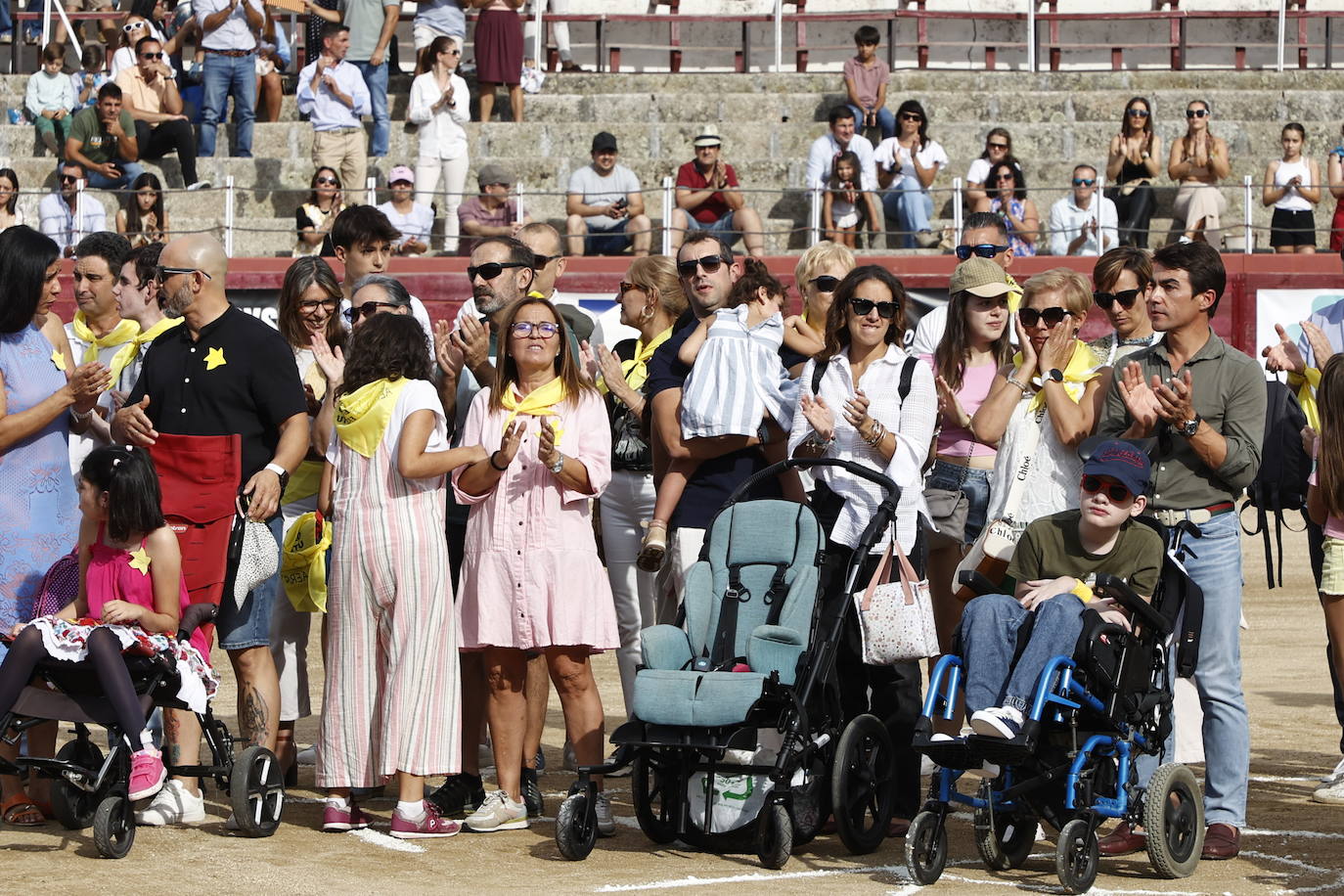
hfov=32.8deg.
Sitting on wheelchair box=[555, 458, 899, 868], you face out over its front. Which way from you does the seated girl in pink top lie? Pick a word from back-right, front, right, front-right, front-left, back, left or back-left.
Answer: front-right

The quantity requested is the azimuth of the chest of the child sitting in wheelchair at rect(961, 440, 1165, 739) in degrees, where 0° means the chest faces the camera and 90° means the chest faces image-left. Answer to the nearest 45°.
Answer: approximately 45°

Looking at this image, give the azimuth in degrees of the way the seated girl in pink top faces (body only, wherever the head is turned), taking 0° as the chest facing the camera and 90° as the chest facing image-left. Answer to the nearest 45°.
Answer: approximately 45°

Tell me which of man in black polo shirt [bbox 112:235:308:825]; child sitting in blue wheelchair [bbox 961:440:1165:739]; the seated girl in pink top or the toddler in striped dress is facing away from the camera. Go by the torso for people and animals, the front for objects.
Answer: the toddler in striped dress

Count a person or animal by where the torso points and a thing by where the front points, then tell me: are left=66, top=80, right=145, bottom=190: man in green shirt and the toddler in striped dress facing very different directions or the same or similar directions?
very different directions

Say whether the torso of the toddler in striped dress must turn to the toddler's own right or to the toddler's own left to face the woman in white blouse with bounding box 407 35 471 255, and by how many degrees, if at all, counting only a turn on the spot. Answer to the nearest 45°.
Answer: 0° — they already face them

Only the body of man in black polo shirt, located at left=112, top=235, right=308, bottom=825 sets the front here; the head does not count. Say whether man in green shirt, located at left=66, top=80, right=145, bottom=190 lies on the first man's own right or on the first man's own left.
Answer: on the first man's own right

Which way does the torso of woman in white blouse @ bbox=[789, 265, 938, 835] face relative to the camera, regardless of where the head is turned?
toward the camera

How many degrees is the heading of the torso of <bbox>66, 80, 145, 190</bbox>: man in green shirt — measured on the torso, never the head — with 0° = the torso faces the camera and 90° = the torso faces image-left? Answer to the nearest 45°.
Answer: approximately 0°

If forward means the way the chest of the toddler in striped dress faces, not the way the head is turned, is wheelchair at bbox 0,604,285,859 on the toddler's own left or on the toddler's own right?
on the toddler's own left

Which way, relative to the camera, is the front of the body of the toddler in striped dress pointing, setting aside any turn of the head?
away from the camera

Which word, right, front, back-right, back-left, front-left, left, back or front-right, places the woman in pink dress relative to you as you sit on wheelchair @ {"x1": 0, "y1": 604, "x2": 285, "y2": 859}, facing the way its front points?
back-left

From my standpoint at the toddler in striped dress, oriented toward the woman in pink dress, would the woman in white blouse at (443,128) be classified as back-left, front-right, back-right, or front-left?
back-right

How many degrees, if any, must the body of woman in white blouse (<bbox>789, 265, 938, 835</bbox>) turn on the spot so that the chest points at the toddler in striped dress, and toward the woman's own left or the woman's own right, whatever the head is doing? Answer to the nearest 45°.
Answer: approximately 135° to the woman's own right

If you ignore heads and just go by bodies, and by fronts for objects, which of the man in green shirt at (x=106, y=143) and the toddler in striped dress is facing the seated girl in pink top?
the man in green shirt
